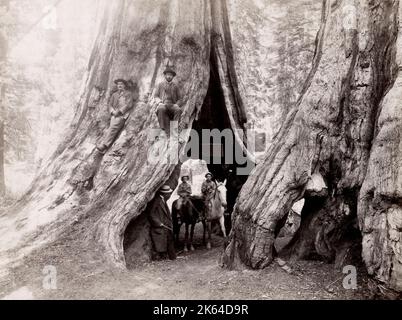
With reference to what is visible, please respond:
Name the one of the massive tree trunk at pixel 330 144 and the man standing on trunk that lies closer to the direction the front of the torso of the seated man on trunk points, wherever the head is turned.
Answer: the massive tree trunk

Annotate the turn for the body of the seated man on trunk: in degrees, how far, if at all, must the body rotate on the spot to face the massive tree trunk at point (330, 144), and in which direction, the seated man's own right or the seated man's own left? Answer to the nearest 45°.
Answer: approximately 45° to the seated man's own left

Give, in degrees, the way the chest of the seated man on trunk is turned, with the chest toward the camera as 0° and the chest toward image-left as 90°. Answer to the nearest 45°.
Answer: approximately 0°

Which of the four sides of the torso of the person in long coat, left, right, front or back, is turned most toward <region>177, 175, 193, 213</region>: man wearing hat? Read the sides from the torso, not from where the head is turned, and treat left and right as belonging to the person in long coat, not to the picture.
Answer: left

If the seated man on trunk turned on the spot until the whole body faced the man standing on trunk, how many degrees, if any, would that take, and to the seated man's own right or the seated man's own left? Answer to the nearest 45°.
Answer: approximately 90° to the seated man's own right

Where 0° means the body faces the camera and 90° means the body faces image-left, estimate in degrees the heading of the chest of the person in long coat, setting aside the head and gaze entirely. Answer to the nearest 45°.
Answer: approximately 315°
